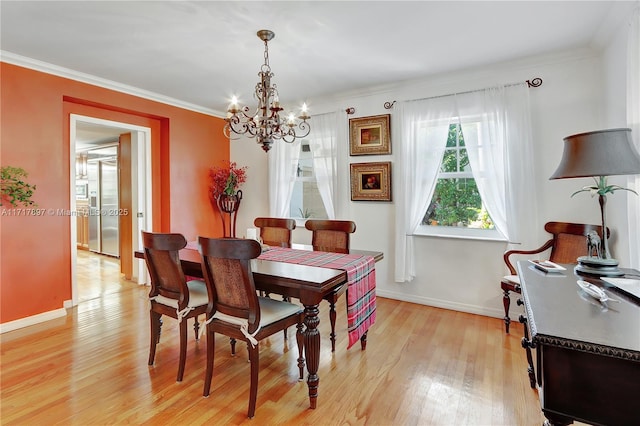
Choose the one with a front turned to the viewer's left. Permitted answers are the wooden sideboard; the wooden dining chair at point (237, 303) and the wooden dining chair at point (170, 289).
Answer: the wooden sideboard

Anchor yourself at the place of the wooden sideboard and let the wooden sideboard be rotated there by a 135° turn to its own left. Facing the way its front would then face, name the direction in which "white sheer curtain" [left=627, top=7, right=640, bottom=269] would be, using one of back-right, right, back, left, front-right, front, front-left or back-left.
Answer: back-left

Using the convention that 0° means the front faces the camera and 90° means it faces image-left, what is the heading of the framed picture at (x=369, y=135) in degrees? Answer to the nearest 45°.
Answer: approximately 45°

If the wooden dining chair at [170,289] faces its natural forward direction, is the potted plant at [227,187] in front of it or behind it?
in front

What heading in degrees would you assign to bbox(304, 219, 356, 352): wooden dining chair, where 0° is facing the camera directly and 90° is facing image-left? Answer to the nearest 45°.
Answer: approximately 45°

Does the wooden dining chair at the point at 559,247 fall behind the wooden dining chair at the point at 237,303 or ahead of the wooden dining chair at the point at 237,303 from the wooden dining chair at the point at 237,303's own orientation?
ahead

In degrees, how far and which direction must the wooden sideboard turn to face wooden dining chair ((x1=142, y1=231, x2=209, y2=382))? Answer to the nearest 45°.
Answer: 0° — it already faces it

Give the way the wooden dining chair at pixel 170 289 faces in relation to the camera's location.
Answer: facing away from the viewer and to the right of the viewer

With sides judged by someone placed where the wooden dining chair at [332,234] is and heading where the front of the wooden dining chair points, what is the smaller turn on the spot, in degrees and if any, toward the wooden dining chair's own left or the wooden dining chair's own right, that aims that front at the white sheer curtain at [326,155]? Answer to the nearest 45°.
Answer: approximately 135° to the wooden dining chair's own right

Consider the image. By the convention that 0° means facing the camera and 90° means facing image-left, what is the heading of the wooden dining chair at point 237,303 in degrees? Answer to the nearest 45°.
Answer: approximately 225°

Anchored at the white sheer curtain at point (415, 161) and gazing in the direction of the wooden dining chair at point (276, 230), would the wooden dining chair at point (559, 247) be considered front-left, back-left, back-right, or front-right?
back-left

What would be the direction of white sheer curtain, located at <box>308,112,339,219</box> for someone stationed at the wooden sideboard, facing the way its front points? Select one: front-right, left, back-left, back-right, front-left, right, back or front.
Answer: front-right

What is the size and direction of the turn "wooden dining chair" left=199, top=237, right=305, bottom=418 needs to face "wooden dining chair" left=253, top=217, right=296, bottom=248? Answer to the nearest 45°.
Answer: approximately 45° to its left

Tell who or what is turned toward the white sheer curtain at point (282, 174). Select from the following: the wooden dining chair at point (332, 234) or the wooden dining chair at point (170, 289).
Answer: the wooden dining chair at point (170, 289)

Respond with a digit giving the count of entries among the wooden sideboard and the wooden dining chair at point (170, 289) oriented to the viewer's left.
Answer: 1
